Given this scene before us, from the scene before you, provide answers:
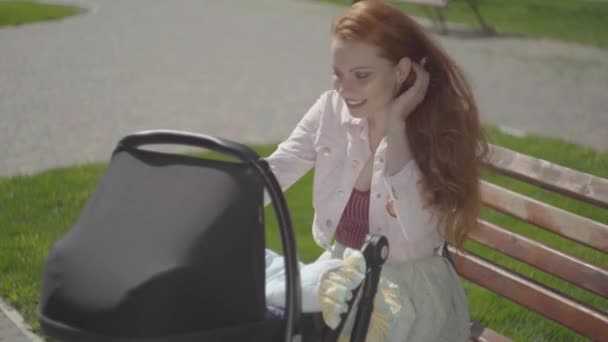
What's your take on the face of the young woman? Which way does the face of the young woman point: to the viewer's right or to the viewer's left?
to the viewer's left

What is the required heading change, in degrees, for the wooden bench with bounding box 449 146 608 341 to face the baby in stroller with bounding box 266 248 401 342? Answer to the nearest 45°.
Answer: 0° — it already faces them

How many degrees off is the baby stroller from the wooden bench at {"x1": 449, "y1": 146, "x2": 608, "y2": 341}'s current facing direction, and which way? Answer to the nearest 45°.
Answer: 0° — it already faces it

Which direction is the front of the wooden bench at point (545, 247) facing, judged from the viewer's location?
facing the viewer and to the left of the viewer

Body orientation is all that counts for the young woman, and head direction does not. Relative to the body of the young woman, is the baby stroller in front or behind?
in front
